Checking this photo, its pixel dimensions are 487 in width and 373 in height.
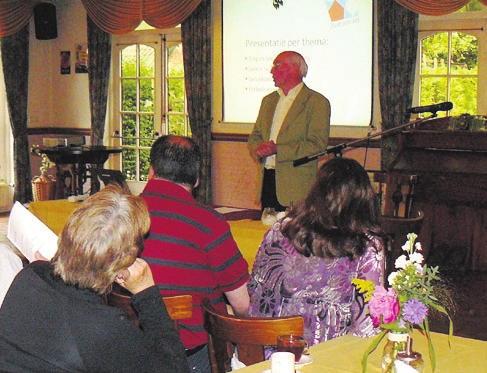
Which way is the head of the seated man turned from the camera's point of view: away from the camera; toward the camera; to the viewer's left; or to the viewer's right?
away from the camera

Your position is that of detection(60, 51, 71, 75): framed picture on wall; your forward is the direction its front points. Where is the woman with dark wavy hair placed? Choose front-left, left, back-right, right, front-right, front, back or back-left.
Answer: front

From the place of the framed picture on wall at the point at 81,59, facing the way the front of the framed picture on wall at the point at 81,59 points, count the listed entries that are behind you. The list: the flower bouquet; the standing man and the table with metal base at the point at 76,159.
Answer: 0

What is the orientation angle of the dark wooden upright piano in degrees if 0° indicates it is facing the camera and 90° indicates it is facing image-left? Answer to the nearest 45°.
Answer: approximately 45°

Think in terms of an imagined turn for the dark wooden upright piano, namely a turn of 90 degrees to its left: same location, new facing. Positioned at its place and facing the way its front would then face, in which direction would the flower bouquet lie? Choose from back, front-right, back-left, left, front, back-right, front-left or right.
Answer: front-right

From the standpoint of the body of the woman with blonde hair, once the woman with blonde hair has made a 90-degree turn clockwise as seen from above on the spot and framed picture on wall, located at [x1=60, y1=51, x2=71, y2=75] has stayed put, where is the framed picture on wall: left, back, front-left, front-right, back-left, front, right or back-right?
back-left

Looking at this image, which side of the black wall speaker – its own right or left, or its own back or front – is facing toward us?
front

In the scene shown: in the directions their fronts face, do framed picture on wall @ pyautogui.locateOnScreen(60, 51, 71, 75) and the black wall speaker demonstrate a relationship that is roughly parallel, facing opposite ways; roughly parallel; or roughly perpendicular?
roughly parallel

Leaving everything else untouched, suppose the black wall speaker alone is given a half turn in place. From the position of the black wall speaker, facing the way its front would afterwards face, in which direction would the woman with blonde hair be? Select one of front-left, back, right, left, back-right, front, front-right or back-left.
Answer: back

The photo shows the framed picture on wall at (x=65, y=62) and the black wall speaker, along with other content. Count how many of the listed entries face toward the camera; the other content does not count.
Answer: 2

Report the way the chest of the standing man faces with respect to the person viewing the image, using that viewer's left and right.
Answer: facing the viewer and to the left of the viewer

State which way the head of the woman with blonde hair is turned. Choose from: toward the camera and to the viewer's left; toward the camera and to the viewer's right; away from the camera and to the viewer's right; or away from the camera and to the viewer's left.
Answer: away from the camera and to the viewer's right

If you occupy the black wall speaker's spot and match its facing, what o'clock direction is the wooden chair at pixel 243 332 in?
The wooden chair is roughly at 12 o'clock from the black wall speaker.

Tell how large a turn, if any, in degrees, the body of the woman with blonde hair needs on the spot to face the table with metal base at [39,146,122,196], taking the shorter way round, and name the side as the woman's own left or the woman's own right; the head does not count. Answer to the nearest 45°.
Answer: approximately 45° to the woman's own left

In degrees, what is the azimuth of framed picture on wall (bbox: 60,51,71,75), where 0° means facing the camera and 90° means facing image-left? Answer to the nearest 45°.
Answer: approximately 0°

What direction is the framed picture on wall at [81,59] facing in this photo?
toward the camera

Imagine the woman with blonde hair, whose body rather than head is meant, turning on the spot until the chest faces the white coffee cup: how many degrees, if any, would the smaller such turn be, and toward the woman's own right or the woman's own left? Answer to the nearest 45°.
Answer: approximately 45° to the woman's own right

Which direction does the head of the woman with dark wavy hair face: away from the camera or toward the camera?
away from the camera
